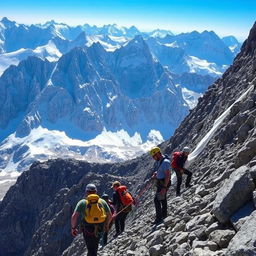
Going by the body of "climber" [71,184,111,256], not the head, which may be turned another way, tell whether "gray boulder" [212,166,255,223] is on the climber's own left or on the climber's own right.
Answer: on the climber's own right

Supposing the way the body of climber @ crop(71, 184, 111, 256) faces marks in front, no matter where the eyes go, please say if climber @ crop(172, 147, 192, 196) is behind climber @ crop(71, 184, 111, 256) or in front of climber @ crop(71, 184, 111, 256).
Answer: in front

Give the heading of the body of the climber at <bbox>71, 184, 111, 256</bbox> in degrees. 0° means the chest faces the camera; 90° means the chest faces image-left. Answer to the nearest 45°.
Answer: approximately 180°

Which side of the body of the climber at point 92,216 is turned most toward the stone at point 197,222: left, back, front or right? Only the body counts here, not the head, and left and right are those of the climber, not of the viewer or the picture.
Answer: right

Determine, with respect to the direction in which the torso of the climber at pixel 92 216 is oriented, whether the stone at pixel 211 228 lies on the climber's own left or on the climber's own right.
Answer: on the climber's own right

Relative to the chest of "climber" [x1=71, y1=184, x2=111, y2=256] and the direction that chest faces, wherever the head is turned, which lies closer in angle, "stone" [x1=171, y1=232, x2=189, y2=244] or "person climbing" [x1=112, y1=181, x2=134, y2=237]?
the person climbing

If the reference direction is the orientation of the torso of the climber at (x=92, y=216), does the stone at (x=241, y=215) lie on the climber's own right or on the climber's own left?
on the climber's own right

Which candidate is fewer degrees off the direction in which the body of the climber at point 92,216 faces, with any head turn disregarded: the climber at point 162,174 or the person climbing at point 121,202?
the person climbing

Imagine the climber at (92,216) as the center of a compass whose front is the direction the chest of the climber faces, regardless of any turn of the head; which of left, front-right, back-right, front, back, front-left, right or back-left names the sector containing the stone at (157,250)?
right

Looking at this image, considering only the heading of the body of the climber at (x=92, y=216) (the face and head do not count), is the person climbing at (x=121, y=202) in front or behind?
in front

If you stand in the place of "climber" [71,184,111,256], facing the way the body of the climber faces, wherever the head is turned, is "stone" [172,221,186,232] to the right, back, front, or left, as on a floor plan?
right
